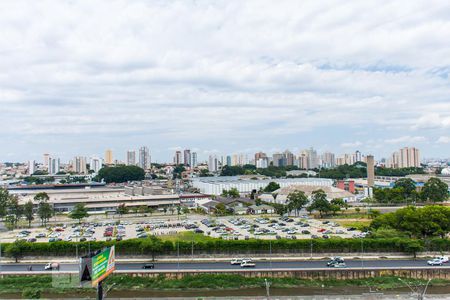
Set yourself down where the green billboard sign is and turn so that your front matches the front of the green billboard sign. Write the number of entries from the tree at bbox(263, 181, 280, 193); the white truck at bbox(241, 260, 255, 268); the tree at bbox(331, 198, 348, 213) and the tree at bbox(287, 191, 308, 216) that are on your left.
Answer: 4

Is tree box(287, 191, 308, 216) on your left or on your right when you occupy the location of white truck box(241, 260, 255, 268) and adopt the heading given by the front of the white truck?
on your right

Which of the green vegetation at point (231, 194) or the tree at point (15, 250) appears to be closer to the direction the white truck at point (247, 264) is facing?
the tree

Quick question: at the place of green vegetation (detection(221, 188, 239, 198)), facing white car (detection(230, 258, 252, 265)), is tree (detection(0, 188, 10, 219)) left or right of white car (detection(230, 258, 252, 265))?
right

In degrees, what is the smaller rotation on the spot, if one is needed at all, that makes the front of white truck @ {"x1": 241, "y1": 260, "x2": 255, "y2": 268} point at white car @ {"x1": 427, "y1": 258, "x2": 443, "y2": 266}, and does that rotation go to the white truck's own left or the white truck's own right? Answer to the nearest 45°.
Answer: approximately 180°

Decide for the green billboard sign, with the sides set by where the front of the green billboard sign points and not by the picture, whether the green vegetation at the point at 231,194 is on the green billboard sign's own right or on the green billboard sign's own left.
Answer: on the green billboard sign's own left

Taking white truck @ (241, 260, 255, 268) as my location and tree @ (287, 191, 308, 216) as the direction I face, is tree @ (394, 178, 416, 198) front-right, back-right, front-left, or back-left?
front-right

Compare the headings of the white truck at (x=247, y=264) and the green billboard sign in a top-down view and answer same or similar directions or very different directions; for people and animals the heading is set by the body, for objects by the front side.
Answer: very different directions

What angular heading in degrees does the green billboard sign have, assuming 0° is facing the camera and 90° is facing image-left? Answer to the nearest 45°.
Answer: approximately 315°

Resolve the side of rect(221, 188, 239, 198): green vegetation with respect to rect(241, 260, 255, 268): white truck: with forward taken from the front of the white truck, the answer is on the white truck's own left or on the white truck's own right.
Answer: on the white truck's own right

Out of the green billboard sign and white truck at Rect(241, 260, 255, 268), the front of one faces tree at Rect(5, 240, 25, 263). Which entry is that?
the white truck

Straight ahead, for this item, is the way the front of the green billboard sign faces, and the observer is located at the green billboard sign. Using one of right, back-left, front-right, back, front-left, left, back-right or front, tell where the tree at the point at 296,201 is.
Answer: left

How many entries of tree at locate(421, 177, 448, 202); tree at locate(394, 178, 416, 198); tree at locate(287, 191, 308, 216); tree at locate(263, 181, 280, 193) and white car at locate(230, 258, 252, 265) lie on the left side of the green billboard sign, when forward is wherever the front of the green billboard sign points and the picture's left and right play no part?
5

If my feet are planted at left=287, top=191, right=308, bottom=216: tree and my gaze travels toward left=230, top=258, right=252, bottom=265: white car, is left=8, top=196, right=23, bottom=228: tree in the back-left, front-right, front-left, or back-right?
front-right
